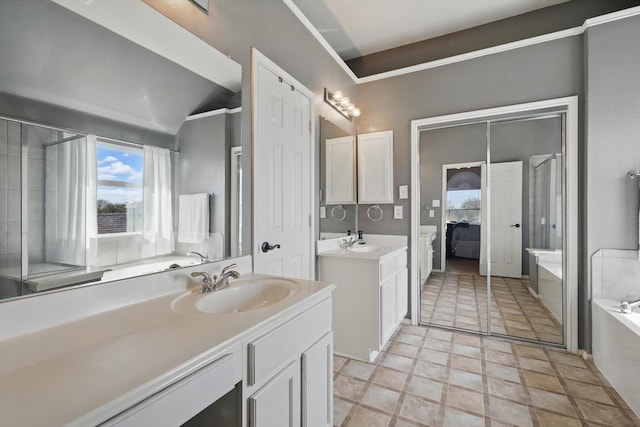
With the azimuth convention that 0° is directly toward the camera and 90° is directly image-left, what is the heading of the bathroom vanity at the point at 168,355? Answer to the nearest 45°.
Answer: approximately 315°

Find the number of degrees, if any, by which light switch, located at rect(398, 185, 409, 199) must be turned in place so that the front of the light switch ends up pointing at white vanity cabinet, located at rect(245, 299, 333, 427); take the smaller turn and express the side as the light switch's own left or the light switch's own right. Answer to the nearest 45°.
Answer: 0° — it already faces it

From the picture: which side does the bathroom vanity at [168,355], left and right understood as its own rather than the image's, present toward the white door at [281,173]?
left

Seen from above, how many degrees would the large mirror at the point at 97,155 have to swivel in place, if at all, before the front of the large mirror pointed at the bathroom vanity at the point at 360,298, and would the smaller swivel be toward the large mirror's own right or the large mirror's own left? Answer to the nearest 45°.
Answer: approximately 45° to the large mirror's own left

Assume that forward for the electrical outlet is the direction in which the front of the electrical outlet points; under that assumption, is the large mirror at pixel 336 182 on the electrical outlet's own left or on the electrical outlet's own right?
on the electrical outlet's own right
